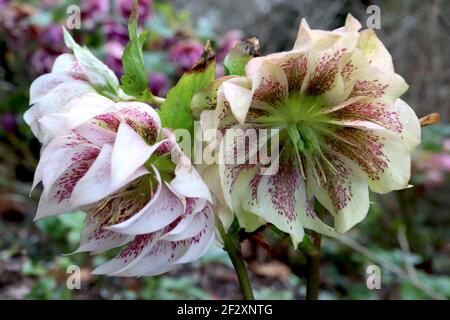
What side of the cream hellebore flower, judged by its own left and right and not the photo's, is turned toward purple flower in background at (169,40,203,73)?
back

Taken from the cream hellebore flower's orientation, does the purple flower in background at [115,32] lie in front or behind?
behind

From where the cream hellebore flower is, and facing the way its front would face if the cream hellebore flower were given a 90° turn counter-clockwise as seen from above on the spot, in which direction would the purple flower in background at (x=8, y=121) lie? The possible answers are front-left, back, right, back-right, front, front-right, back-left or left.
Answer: back-left

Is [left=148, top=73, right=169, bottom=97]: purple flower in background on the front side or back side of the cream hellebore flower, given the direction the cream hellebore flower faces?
on the back side

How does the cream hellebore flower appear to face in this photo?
toward the camera

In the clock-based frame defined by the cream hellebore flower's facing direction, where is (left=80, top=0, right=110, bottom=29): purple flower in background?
The purple flower in background is roughly at 5 o'clock from the cream hellebore flower.

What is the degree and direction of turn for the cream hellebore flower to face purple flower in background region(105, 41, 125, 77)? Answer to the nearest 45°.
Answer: approximately 135° to its right

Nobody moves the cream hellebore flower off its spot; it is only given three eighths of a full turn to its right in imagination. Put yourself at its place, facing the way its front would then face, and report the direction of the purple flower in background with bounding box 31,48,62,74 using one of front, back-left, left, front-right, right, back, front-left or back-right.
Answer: front
